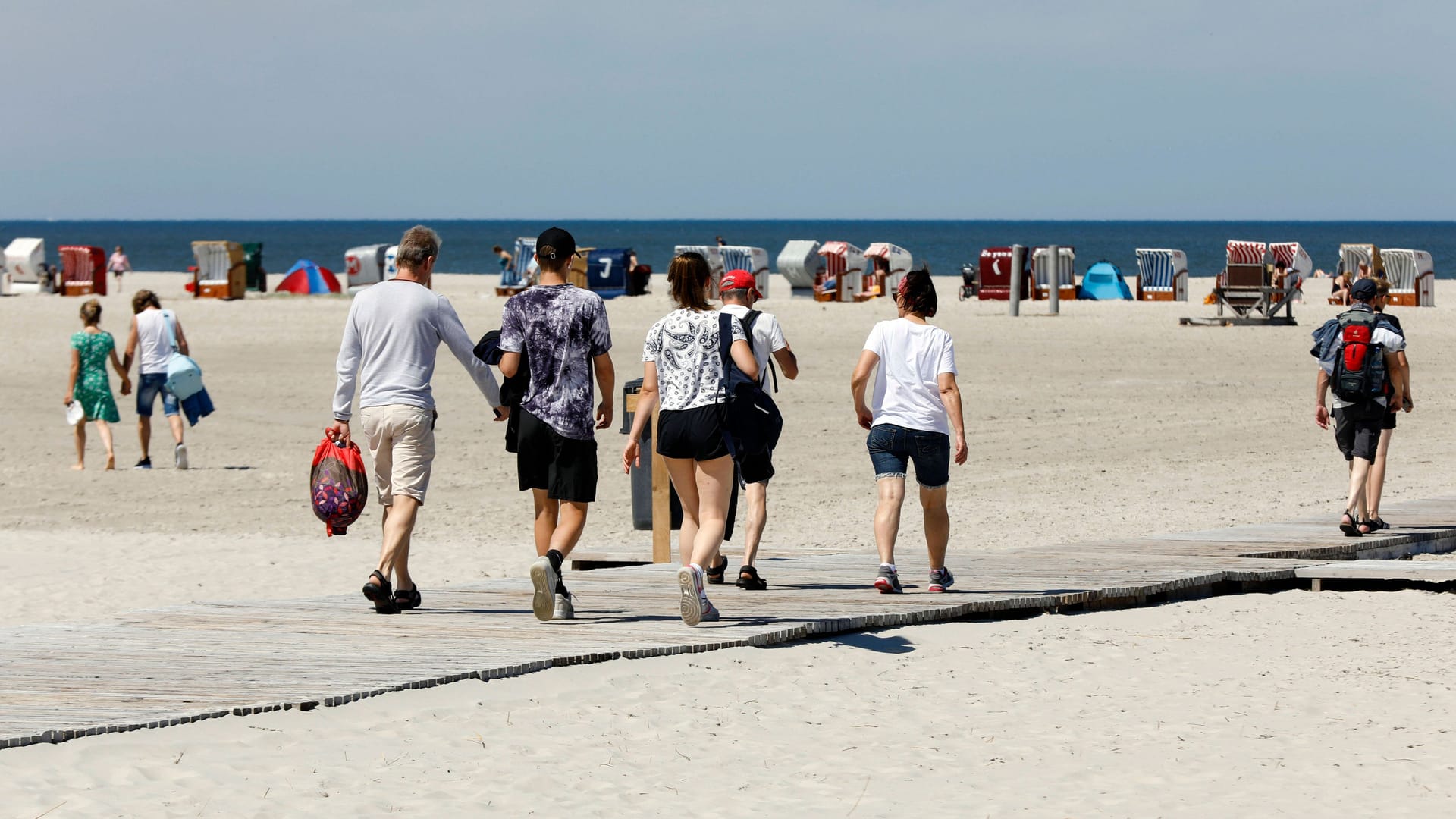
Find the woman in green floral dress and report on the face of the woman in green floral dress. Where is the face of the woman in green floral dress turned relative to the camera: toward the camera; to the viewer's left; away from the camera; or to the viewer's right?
away from the camera

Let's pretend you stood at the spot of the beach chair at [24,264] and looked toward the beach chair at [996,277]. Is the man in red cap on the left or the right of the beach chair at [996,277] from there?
right

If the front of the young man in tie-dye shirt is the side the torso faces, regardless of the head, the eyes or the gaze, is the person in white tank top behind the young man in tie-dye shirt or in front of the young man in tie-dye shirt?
in front

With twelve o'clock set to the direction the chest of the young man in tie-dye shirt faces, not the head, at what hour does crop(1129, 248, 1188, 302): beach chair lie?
The beach chair is roughly at 1 o'clock from the young man in tie-dye shirt.

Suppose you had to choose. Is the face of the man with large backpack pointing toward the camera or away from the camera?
away from the camera

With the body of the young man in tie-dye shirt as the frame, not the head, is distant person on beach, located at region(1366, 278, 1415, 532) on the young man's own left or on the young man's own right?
on the young man's own right

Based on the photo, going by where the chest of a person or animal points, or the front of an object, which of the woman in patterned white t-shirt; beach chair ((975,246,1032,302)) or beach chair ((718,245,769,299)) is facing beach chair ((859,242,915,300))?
the woman in patterned white t-shirt

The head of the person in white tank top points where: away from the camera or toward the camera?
away from the camera

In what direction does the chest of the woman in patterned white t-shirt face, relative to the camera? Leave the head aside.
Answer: away from the camera

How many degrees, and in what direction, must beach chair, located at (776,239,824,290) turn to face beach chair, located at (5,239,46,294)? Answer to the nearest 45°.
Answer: approximately 135° to its left
